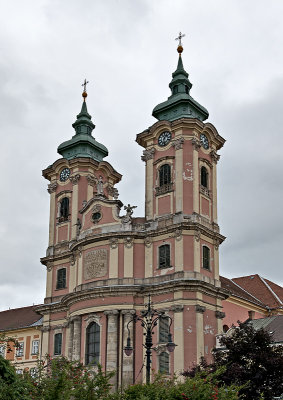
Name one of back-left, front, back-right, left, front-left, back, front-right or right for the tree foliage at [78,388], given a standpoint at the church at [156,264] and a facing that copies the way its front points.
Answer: front-left

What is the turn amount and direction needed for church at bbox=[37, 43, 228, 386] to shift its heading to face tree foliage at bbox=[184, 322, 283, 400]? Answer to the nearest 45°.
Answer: approximately 45° to its left

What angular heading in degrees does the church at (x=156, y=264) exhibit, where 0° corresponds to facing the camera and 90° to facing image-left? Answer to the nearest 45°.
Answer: approximately 45°
